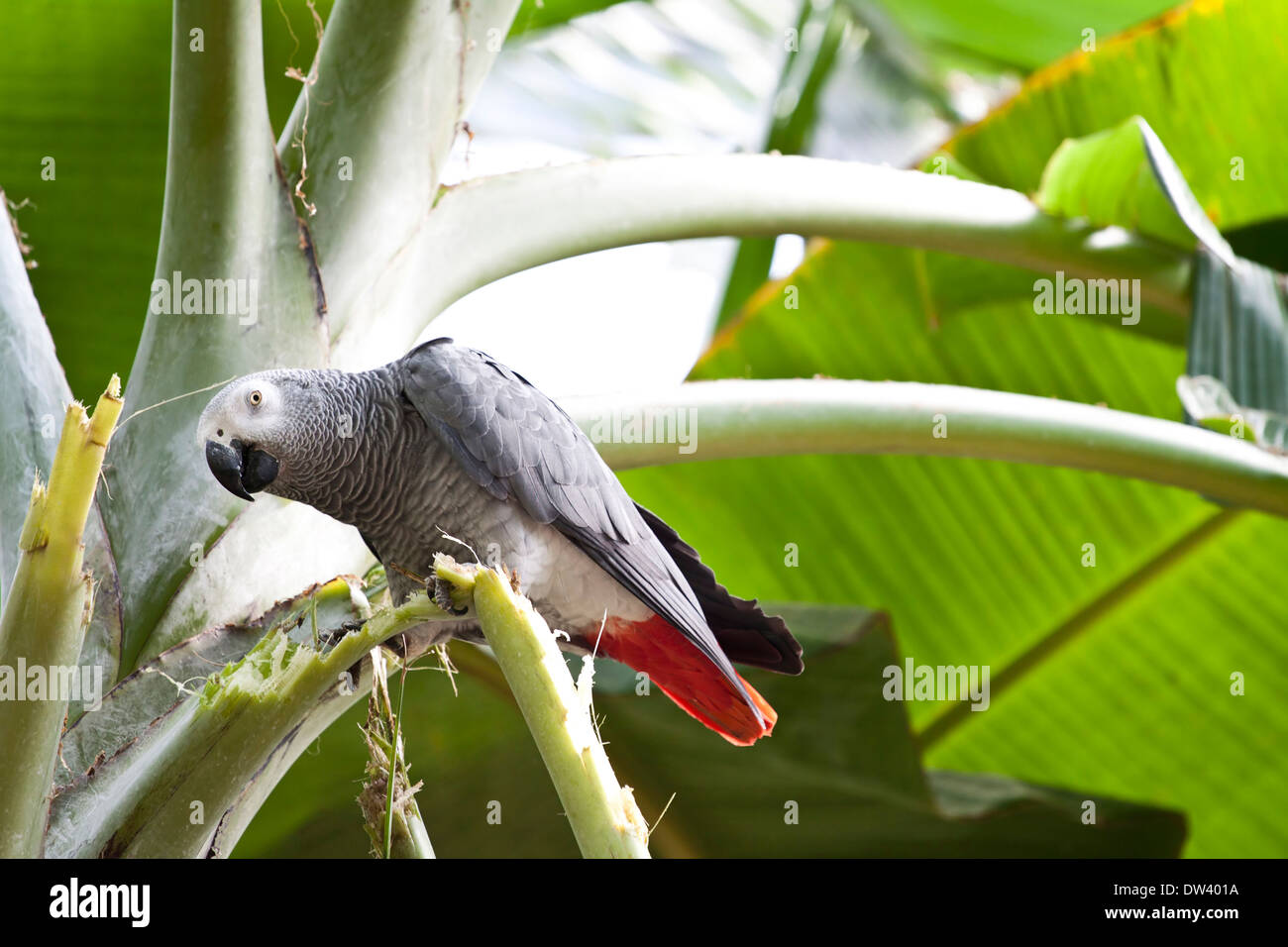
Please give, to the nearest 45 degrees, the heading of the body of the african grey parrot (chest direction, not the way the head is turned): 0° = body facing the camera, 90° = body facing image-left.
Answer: approximately 90°

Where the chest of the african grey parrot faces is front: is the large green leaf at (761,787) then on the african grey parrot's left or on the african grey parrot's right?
on the african grey parrot's right
